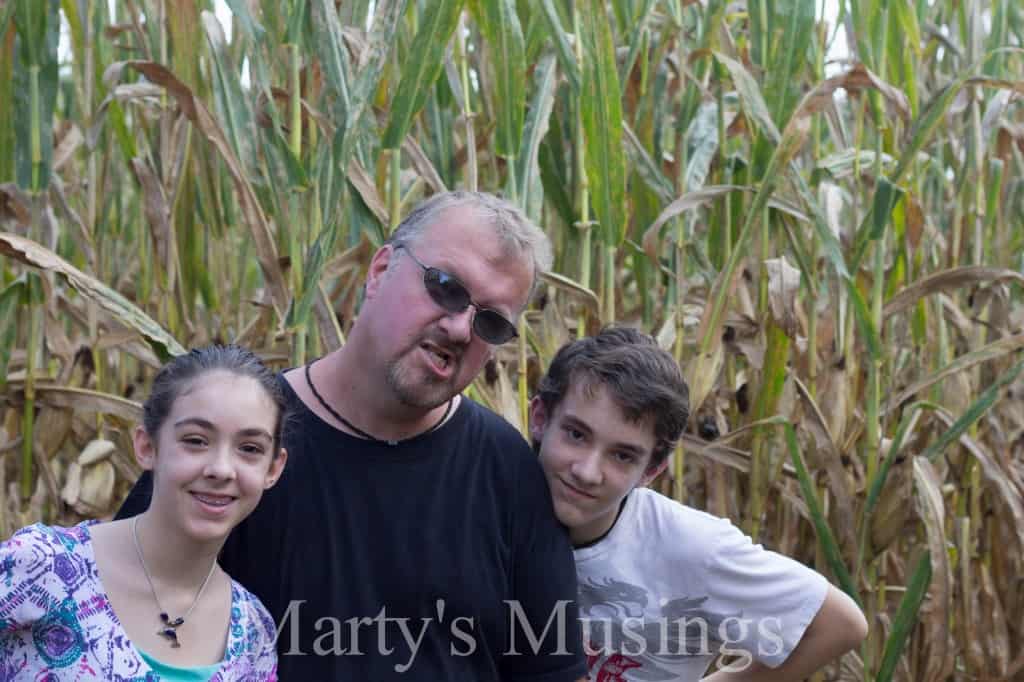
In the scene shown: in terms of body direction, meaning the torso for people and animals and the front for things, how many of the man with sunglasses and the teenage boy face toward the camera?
2

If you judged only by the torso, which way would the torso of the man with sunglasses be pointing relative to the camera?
toward the camera

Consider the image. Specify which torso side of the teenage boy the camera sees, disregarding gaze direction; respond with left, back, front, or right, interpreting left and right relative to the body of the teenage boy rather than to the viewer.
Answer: front

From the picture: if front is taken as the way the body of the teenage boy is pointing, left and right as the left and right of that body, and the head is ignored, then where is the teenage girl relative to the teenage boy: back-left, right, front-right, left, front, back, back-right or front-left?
front-right
